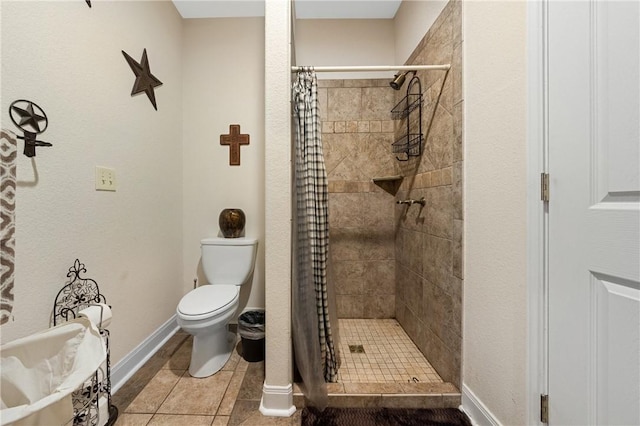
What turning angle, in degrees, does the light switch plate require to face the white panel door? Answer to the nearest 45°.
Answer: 0° — it already faces it

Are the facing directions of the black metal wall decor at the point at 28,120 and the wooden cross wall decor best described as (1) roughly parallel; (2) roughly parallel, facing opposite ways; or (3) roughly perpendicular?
roughly perpendicular

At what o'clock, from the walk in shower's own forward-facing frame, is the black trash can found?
The black trash can is roughly at 2 o'clock from the walk in shower.

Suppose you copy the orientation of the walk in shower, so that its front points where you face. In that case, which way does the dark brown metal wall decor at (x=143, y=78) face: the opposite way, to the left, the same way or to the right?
to the left

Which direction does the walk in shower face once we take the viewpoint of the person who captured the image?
facing the viewer

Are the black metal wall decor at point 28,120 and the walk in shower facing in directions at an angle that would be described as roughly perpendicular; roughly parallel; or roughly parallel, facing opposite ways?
roughly perpendicular

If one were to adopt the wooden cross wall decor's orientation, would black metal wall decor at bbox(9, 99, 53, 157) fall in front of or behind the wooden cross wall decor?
in front

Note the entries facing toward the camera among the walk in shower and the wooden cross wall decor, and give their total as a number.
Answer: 2

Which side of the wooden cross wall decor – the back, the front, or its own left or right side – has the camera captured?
front
